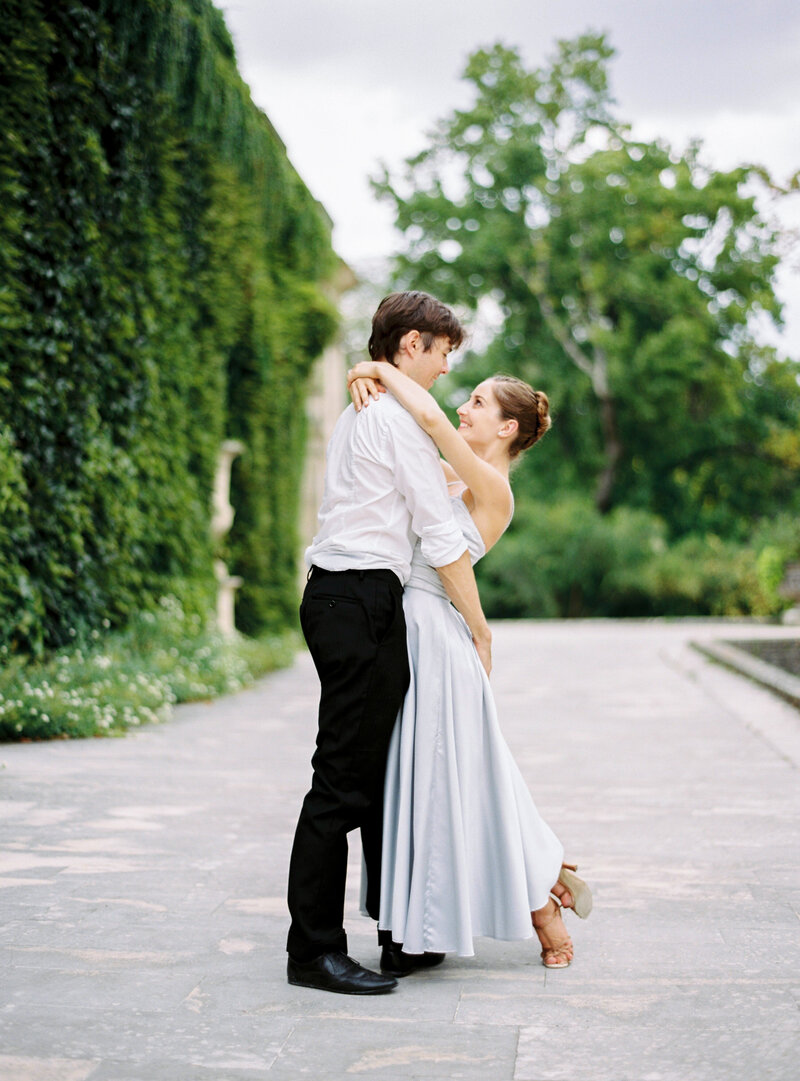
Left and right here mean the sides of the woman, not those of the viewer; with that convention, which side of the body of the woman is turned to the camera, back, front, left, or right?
left

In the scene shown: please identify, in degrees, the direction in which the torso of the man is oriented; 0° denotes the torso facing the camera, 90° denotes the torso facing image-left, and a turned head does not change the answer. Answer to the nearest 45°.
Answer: approximately 270°

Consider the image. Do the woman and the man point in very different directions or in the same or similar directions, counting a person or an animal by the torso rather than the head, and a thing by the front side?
very different directions

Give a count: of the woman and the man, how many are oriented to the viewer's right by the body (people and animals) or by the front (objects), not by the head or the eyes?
1

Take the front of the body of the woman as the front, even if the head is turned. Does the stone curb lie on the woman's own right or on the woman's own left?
on the woman's own right

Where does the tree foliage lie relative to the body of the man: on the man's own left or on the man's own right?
on the man's own left

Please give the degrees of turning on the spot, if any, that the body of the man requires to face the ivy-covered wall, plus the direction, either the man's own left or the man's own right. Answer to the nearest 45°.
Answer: approximately 90° to the man's own left

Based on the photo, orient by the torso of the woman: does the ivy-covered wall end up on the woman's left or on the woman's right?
on the woman's right
